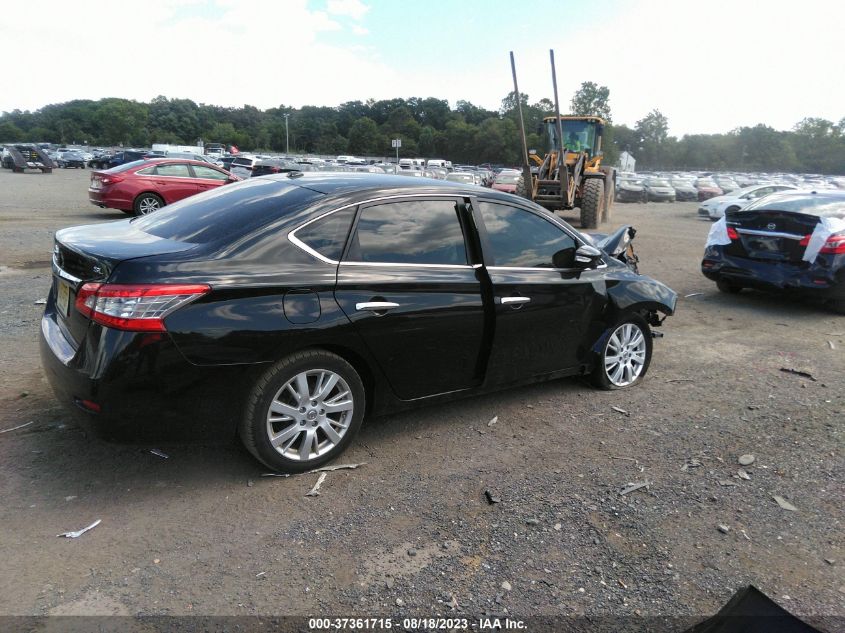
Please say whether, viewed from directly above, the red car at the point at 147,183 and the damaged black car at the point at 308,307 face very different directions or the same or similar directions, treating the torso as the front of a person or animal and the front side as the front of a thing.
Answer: same or similar directions

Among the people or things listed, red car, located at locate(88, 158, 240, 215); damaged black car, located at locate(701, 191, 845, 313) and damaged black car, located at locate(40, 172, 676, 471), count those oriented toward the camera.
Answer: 0

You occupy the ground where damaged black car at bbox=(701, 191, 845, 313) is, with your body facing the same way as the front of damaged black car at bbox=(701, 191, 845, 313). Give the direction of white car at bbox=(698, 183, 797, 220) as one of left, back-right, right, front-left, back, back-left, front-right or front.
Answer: front-left

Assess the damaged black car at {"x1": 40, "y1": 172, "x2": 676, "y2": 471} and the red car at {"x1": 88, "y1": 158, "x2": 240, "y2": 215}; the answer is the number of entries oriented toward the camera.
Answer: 0

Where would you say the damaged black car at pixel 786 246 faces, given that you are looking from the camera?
facing away from the viewer and to the right of the viewer

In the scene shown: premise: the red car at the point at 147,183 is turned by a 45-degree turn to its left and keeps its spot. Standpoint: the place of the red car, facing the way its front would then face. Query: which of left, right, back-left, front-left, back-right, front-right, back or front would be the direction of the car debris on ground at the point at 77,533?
back

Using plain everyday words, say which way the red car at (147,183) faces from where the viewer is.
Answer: facing away from the viewer and to the right of the viewer

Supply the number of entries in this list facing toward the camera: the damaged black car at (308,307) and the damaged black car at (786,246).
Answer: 0

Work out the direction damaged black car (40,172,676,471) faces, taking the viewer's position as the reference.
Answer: facing away from the viewer and to the right of the viewer
